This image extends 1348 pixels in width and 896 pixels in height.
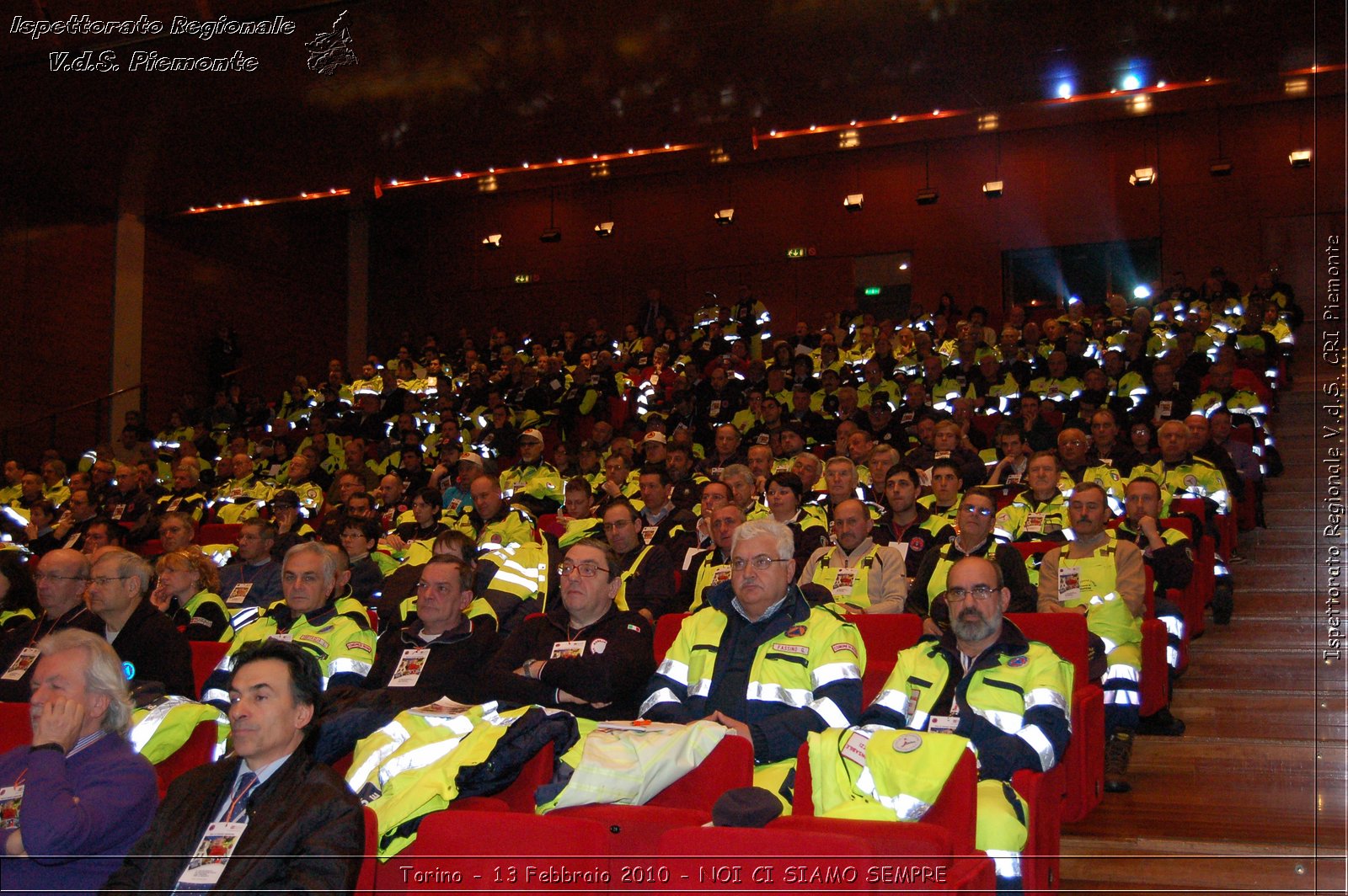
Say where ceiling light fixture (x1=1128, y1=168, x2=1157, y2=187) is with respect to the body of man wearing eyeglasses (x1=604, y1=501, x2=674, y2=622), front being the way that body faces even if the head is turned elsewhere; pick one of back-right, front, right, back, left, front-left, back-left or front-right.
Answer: back

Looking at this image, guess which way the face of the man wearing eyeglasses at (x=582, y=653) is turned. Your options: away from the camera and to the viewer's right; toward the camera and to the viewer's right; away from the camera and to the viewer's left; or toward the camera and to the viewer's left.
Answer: toward the camera and to the viewer's left

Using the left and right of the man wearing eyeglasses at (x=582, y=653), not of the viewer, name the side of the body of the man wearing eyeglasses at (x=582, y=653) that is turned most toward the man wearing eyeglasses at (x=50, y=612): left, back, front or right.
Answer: right

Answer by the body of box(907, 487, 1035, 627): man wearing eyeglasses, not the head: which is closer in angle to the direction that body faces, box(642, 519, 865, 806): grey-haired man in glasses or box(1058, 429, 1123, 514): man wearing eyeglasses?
the grey-haired man in glasses

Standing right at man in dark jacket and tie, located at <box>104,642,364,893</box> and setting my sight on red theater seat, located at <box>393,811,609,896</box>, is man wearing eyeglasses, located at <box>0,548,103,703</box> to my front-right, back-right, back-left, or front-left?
back-left

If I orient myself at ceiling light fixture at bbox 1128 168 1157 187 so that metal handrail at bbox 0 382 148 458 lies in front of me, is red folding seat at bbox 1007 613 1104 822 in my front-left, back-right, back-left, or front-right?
front-left

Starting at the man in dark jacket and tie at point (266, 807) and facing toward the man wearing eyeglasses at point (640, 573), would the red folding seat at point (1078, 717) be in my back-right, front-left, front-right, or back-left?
front-right

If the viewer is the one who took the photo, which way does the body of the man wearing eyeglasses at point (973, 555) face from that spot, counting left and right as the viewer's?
facing the viewer

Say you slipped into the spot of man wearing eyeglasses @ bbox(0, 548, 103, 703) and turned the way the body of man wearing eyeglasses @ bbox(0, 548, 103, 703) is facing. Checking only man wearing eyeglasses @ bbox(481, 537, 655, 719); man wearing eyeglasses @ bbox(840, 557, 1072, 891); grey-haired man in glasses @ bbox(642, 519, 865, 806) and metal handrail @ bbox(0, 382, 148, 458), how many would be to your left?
3

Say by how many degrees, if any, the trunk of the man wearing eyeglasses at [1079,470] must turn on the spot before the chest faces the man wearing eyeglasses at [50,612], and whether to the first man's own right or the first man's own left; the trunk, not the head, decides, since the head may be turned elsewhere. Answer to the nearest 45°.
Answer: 0° — they already face them
